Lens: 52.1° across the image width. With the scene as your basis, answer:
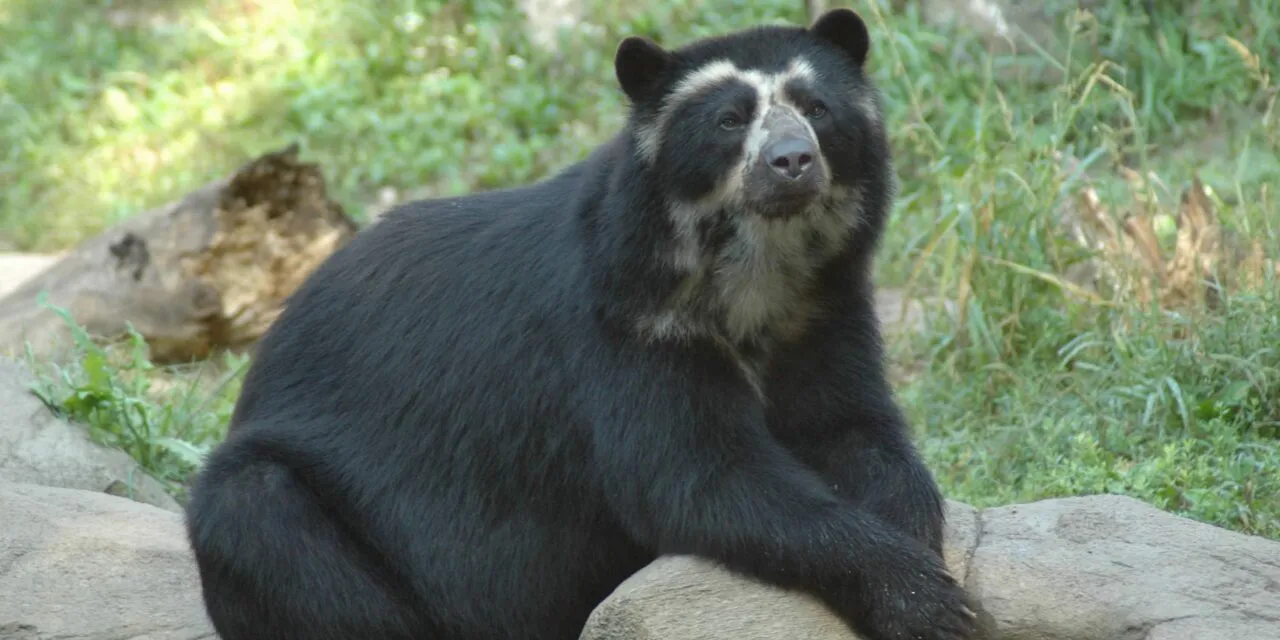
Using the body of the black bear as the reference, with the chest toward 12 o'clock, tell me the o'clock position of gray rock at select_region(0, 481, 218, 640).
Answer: The gray rock is roughly at 5 o'clock from the black bear.

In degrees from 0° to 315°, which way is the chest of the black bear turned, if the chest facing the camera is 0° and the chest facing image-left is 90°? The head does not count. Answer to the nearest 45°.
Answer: approximately 315°

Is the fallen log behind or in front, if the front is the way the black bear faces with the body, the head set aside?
behind
